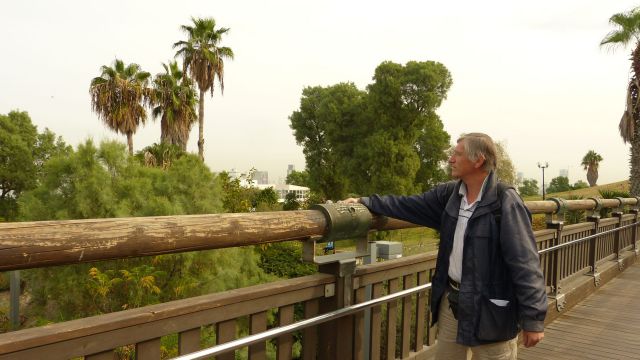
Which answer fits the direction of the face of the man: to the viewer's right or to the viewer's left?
to the viewer's left

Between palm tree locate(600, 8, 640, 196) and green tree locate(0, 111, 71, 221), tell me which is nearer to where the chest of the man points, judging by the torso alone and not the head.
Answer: the green tree

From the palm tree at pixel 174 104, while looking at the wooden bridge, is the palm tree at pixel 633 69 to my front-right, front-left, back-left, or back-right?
front-left

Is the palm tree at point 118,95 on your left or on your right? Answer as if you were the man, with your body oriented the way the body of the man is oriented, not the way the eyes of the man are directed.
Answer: on your right

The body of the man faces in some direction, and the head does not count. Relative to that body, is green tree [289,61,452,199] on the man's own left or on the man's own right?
on the man's own right

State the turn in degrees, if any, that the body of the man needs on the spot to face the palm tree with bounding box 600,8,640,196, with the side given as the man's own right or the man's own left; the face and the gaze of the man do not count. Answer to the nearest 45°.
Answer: approximately 135° to the man's own right

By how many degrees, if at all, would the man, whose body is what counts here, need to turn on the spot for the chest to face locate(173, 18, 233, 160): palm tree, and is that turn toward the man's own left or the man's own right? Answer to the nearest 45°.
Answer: approximately 90° to the man's own right

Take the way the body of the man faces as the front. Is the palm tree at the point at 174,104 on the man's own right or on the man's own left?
on the man's own right

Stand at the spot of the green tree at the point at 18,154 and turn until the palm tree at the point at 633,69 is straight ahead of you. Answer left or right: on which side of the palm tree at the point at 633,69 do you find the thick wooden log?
right

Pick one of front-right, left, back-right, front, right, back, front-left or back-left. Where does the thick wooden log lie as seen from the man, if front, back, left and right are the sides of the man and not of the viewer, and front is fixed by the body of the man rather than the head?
front

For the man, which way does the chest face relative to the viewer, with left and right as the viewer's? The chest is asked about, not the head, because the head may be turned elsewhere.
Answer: facing the viewer and to the left of the viewer

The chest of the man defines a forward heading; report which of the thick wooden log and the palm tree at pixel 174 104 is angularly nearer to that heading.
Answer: the thick wooden log
